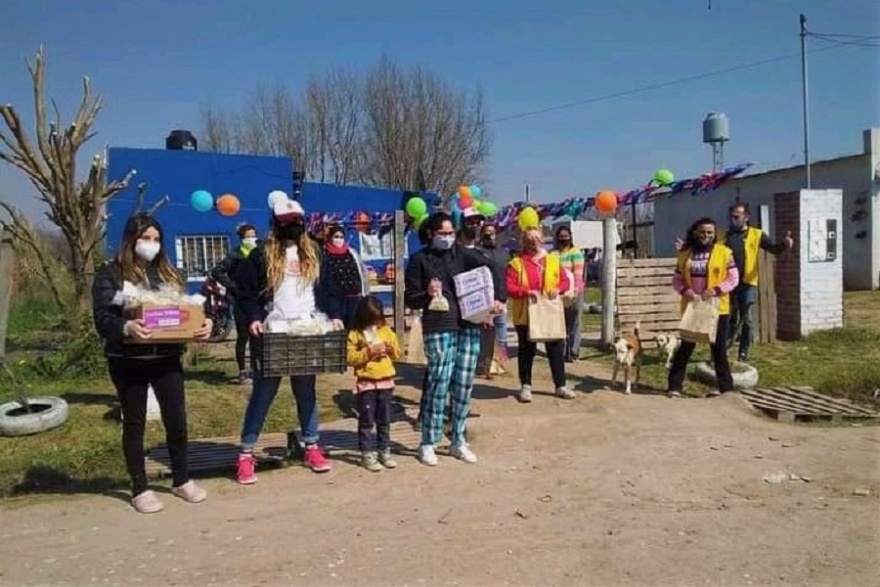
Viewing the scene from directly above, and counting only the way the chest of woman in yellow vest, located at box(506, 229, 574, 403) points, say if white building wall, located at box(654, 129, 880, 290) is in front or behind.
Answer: behind

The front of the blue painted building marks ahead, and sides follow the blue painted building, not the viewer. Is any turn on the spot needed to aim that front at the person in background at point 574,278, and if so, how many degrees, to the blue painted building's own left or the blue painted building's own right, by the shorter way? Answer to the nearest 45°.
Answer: approximately 45° to the blue painted building's own left

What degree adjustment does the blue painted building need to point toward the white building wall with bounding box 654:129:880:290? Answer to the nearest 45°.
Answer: approximately 90° to its left

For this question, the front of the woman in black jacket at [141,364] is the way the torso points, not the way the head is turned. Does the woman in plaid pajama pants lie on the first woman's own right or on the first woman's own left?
on the first woman's own left

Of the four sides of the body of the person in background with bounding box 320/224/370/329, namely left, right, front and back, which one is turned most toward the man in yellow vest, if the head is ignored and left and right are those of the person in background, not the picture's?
left

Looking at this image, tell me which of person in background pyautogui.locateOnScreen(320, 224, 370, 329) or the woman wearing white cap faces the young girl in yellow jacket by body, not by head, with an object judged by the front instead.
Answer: the person in background

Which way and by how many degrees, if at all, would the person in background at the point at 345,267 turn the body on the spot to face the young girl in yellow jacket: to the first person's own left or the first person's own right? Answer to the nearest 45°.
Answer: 0° — they already face them
